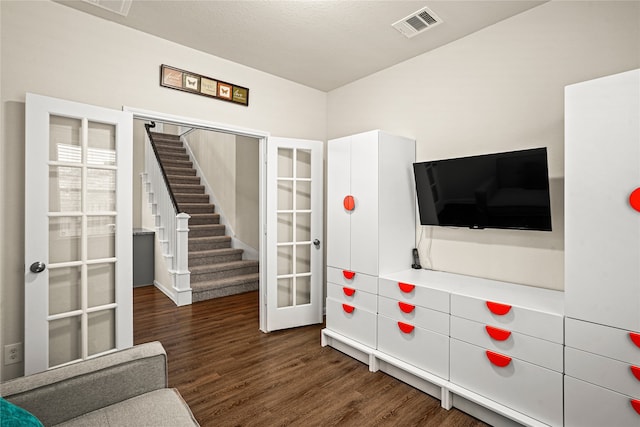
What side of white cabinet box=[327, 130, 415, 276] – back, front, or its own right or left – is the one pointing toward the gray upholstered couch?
front

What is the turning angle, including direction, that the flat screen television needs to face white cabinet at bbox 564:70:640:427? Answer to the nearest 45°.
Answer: approximately 90° to its left

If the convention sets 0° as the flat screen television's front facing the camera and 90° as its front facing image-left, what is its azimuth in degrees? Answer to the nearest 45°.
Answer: approximately 45°

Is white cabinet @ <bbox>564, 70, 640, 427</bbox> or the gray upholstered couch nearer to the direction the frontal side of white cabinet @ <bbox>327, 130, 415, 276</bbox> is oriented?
the gray upholstered couch

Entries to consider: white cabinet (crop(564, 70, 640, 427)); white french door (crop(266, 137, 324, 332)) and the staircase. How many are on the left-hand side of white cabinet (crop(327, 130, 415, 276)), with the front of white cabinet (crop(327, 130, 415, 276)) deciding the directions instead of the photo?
1

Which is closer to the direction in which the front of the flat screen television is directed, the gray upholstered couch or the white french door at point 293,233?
the gray upholstered couch

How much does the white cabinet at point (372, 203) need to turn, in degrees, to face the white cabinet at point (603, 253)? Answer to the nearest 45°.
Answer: approximately 90° to its left

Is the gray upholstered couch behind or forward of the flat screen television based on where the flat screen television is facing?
forward

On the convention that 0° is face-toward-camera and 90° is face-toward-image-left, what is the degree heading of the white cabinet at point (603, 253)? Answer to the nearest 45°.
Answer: approximately 45°
